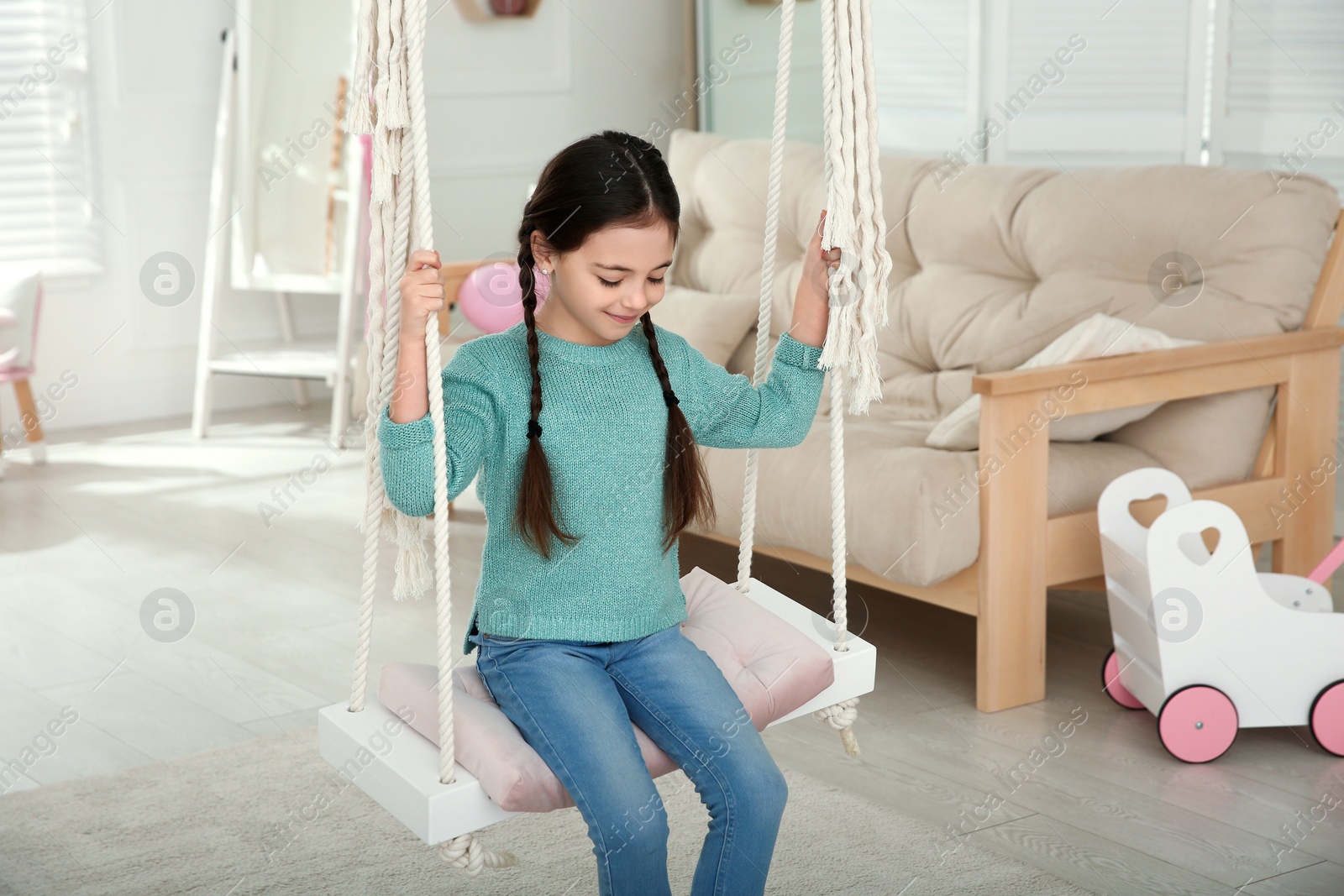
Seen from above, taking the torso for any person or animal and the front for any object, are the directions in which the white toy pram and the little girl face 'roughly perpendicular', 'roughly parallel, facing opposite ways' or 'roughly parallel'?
roughly perpendicular

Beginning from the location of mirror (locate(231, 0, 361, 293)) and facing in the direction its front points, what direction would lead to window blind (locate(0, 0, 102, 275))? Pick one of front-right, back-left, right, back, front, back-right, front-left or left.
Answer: right

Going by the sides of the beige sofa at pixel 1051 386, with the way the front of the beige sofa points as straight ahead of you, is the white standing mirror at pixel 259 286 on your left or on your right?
on your right

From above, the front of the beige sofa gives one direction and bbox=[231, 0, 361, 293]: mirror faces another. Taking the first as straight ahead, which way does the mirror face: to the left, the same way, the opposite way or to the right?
to the left

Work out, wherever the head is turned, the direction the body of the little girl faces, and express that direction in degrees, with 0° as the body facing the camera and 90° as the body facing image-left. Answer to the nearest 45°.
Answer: approximately 315°

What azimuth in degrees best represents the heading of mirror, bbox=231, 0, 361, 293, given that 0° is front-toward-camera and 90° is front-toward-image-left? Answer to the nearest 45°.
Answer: approximately 0°

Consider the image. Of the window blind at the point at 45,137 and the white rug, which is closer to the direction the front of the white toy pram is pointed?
the white rug

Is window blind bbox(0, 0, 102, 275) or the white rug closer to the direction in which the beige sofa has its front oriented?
the white rug

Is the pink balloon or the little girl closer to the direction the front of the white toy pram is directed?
the little girl
